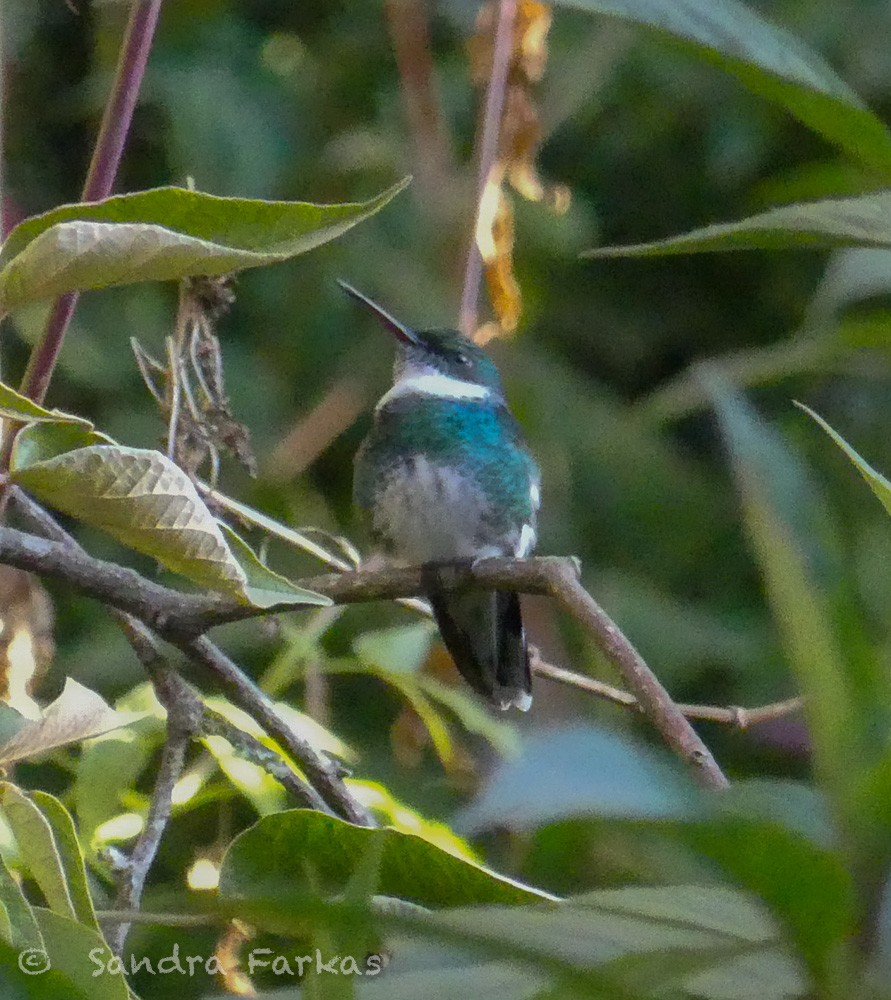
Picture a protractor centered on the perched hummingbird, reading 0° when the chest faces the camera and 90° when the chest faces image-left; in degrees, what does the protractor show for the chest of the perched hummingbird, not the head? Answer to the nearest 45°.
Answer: approximately 45°

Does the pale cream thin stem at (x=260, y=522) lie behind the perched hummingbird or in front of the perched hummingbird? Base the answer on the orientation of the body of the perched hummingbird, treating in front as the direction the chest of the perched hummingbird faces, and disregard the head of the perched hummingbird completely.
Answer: in front

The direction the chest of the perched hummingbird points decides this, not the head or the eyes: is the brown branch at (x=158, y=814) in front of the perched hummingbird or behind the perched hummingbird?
in front

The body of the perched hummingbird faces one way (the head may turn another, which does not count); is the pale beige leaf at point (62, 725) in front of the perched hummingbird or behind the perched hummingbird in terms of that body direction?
in front

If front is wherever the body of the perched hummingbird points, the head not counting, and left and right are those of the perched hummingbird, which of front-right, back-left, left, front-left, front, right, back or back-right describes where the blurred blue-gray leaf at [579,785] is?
front-left
